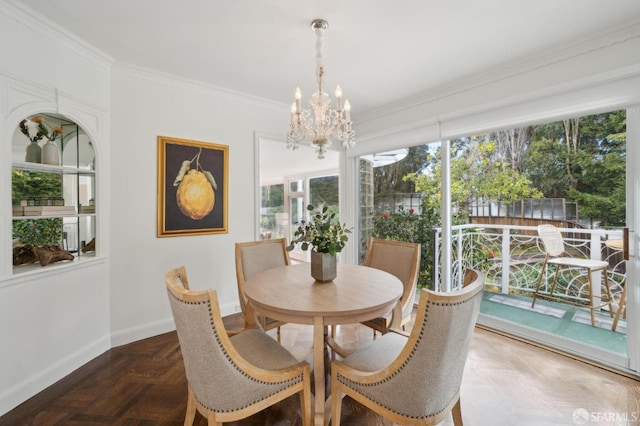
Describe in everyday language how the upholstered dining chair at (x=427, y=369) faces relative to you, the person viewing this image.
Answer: facing away from the viewer and to the left of the viewer

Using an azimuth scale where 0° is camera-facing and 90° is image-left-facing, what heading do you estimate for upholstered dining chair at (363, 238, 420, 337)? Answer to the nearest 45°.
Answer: approximately 45°

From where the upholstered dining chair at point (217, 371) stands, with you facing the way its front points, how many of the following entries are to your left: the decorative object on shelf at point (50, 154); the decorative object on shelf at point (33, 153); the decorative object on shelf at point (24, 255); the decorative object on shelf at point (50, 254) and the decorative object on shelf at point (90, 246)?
5

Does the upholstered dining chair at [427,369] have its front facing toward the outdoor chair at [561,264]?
no

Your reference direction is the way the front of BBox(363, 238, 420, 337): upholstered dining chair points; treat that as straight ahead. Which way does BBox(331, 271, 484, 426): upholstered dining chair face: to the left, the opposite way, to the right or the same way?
to the right

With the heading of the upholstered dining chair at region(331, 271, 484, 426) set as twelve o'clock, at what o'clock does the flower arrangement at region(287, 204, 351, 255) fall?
The flower arrangement is roughly at 12 o'clock from the upholstered dining chair.

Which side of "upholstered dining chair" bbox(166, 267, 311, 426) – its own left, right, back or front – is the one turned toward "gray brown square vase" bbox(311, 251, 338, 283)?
front

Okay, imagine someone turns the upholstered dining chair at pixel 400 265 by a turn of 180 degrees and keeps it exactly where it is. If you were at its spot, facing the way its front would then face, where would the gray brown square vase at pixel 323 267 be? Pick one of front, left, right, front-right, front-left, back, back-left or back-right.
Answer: back

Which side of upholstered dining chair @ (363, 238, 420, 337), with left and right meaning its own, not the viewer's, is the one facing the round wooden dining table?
front

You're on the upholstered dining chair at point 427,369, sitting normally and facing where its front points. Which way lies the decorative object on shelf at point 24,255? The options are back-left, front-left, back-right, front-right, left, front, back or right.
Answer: front-left

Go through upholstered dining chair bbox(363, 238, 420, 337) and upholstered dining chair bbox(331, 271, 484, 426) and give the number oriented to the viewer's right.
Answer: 0

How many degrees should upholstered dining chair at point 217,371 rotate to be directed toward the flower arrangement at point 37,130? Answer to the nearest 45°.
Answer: approximately 90° to its left

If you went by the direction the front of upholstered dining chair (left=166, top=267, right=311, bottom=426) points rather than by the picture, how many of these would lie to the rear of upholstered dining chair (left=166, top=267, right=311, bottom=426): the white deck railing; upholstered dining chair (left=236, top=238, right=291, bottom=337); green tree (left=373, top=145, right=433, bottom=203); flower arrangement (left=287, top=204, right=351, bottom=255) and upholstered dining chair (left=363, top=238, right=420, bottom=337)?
0

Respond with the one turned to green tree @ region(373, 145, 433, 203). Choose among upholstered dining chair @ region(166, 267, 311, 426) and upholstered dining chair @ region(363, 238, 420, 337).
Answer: upholstered dining chair @ region(166, 267, 311, 426)

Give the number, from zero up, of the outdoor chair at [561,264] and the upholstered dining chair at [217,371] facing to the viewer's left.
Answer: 0

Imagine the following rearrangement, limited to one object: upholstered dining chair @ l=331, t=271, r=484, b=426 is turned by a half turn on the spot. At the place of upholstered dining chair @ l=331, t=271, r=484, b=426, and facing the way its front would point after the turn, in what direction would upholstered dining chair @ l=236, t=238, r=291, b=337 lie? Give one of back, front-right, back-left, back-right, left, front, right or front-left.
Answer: back

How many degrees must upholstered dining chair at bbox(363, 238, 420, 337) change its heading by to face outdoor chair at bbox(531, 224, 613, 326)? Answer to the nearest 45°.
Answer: approximately 180°

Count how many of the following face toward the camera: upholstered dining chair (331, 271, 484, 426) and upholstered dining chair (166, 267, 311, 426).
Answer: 0

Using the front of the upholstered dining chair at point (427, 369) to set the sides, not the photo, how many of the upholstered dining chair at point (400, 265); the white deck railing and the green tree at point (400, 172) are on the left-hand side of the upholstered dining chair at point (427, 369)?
0

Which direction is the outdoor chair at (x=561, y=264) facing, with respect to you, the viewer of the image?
facing the viewer and to the right of the viewer

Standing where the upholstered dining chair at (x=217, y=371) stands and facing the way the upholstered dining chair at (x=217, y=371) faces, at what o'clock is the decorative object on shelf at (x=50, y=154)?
The decorative object on shelf is roughly at 9 o'clock from the upholstered dining chair.

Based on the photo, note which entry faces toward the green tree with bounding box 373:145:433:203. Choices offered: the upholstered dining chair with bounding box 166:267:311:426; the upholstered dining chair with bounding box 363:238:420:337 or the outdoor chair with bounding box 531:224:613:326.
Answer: the upholstered dining chair with bounding box 166:267:311:426
